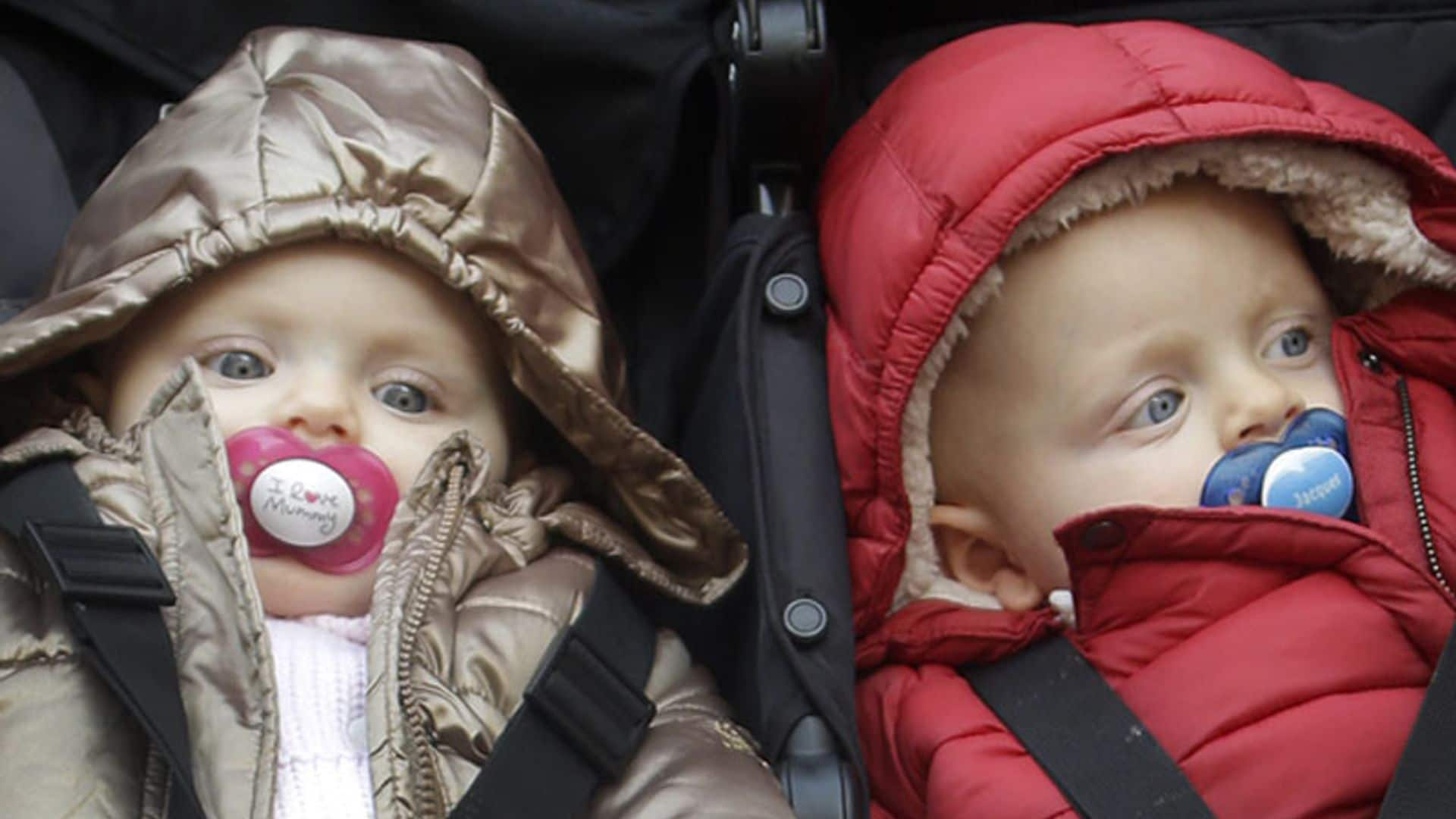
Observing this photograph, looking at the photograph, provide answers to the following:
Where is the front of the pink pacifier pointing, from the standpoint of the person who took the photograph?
facing the viewer

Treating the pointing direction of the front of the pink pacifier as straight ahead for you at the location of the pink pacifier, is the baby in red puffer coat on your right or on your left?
on your left
